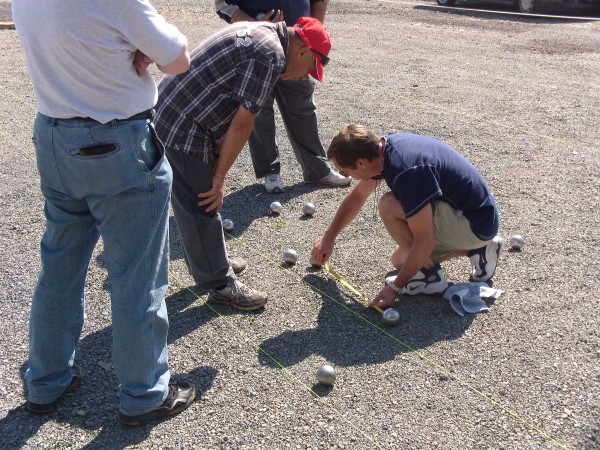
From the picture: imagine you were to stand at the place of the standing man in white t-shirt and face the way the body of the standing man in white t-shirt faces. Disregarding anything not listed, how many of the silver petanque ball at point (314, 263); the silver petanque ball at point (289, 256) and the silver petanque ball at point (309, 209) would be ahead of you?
3

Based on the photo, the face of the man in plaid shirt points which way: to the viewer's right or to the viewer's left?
to the viewer's right

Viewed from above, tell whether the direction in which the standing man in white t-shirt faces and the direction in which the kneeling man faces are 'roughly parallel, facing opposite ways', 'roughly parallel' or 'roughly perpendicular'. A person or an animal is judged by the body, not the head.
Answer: roughly perpendicular

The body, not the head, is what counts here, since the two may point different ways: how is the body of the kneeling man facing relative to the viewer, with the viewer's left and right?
facing to the left of the viewer

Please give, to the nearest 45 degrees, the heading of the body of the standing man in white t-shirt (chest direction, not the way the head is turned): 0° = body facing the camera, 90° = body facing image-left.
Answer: approximately 225°

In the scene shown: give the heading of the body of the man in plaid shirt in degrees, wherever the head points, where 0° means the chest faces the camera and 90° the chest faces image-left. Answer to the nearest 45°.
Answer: approximately 270°

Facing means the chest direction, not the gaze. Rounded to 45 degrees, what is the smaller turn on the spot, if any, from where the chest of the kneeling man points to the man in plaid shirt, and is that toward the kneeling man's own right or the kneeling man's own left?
0° — they already face them

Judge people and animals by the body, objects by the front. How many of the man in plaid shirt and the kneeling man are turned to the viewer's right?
1

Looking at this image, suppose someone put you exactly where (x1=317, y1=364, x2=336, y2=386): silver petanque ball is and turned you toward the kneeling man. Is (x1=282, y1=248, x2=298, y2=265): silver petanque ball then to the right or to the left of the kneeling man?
left

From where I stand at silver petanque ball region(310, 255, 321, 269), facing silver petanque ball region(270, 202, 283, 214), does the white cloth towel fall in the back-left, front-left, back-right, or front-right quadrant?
back-right

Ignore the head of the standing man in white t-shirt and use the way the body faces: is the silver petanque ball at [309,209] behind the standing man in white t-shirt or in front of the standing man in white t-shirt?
in front

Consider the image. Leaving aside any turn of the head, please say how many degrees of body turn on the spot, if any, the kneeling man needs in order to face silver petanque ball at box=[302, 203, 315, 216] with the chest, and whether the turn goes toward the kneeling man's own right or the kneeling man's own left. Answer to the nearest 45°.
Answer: approximately 45° to the kneeling man's own right

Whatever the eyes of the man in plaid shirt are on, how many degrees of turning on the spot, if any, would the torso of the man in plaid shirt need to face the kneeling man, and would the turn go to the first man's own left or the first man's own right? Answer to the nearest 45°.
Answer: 0° — they already face them

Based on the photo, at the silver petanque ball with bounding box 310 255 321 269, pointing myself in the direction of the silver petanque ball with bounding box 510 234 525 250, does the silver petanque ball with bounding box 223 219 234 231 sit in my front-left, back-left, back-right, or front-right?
back-left
